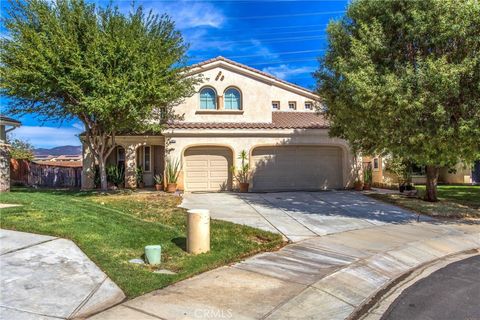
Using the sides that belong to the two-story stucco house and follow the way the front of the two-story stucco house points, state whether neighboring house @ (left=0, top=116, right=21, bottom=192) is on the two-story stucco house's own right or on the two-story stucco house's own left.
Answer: on the two-story stucco house's own right

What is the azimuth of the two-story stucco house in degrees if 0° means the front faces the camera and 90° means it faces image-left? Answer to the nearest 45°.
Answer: approximately 0°

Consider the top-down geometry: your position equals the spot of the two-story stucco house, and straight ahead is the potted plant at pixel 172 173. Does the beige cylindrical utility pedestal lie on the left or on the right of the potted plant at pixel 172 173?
left

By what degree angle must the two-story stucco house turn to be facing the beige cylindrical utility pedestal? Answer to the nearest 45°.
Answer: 0° — it already faces it

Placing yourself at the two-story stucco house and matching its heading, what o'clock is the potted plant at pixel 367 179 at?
The potted plant is roughly at 9 o'clock from the two-story stucco house.

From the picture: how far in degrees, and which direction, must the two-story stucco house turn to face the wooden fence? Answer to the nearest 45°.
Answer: approximately 90° to its right

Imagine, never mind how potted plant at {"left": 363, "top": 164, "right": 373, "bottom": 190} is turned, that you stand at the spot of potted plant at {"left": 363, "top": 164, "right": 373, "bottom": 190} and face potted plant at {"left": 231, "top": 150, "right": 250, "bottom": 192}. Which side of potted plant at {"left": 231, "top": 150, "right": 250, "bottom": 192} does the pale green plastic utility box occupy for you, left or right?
left

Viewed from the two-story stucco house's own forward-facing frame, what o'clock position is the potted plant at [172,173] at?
The potted plant is roughly at 2 o'clock from the two-story stucco house.

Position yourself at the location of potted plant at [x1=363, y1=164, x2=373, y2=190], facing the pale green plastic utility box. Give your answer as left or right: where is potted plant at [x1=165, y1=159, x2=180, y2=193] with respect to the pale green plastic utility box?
right
